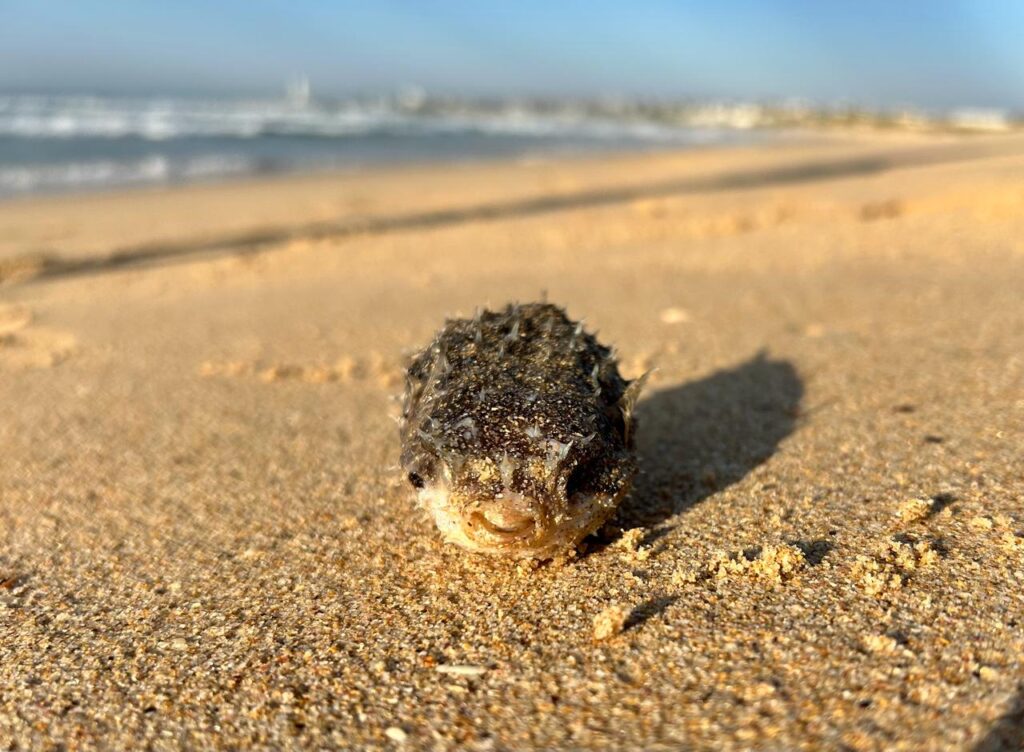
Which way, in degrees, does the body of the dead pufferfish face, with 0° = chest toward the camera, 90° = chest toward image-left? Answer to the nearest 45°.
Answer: approximately 0°
